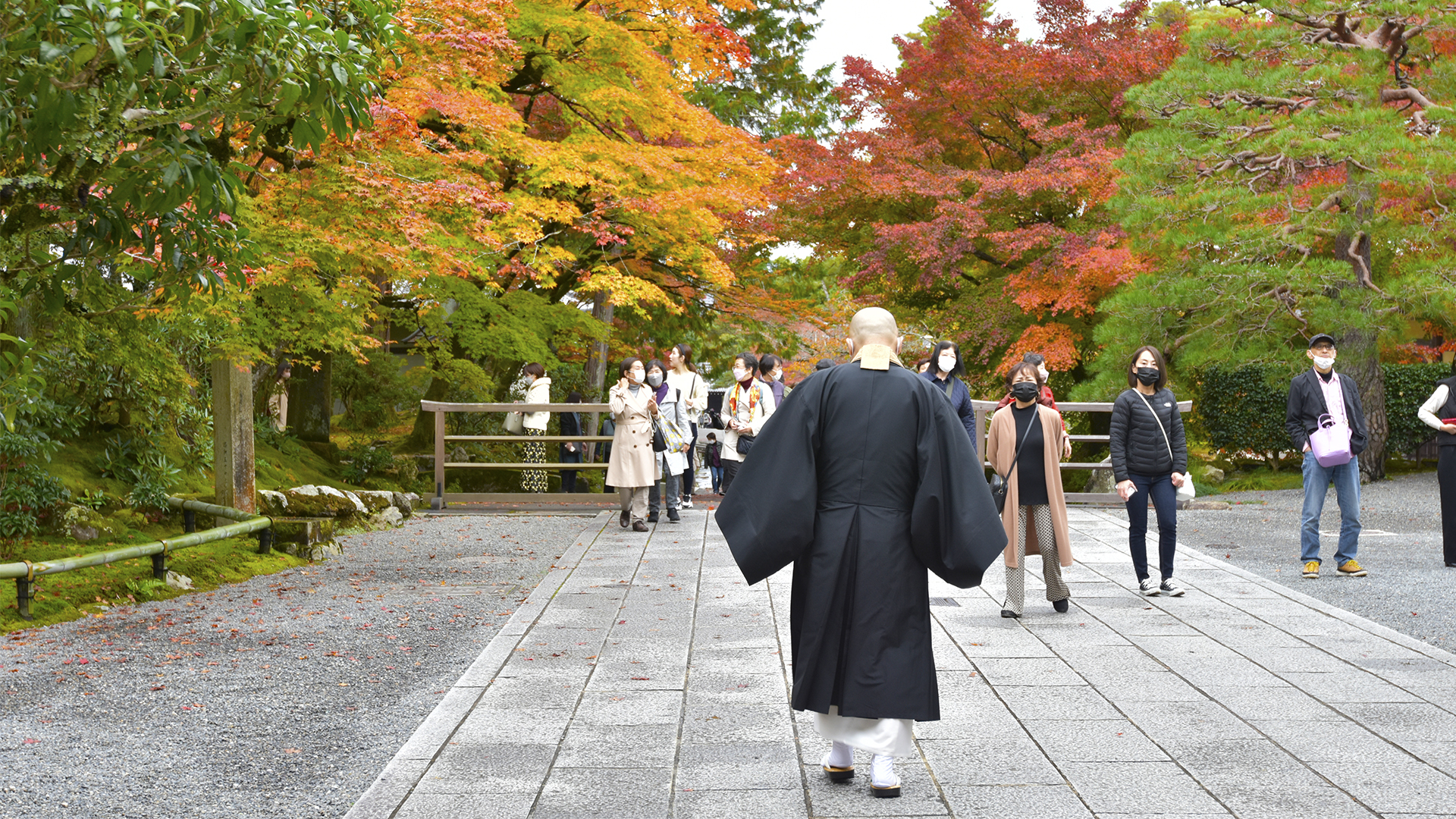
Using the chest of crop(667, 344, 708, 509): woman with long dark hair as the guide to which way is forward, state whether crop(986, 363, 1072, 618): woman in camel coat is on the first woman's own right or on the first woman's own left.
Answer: on the first woman's own left

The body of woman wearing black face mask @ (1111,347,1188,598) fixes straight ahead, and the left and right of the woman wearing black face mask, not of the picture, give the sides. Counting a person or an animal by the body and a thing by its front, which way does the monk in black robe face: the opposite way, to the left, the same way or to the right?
the opposite way

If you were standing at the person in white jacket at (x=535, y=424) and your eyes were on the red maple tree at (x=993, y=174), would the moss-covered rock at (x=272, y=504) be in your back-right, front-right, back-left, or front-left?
back-right

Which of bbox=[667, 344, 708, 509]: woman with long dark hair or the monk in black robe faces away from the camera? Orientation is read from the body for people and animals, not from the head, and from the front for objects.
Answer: the monk in black robe

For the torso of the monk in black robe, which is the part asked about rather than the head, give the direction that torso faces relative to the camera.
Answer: away from the camera

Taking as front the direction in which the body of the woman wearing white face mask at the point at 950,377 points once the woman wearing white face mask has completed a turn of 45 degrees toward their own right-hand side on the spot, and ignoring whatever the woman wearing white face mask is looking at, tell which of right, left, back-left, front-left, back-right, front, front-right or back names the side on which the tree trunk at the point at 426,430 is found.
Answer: right
